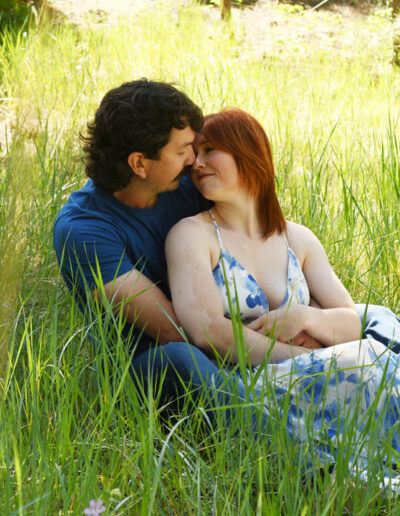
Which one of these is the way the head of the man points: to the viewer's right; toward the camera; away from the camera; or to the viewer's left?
to the viewer's right

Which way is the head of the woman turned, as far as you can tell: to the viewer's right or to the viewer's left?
to the viewer's left

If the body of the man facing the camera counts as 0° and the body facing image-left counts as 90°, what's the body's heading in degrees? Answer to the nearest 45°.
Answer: approximately 315°

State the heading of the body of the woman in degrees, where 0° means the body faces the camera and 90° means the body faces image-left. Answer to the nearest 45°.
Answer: approximately 315°
